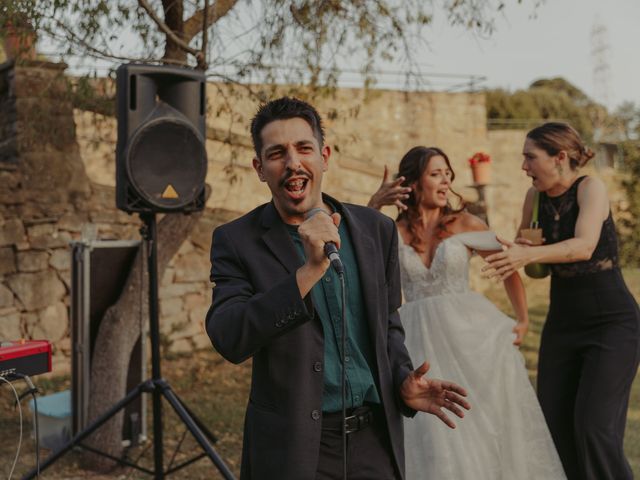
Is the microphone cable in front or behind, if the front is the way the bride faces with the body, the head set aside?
in front

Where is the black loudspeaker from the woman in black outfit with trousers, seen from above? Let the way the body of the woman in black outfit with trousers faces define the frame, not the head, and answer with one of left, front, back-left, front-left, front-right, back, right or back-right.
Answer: front-right

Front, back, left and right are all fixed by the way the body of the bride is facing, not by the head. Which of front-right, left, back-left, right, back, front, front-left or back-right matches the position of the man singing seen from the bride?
front

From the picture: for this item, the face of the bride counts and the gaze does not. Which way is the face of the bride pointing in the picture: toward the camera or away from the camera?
toward the camera

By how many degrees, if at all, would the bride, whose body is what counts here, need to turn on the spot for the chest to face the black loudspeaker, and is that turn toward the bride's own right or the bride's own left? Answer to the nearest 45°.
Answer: approximately 90° to the bride's own right

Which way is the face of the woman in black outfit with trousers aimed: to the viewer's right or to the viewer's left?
to the viewer's left

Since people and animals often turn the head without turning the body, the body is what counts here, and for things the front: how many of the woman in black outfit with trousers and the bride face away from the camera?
0

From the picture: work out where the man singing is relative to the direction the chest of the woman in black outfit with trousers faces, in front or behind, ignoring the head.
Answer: in front

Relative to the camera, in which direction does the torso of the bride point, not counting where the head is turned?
toward the camera

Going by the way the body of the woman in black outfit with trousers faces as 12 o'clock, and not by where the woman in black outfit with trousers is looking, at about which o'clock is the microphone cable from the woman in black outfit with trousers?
The microphone cable is roughly at 11 o'clock from the woman in black outfit with trousers.

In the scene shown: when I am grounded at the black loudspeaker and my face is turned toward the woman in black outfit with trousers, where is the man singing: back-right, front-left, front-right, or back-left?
front-right

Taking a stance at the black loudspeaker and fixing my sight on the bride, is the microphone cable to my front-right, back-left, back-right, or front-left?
front-right
